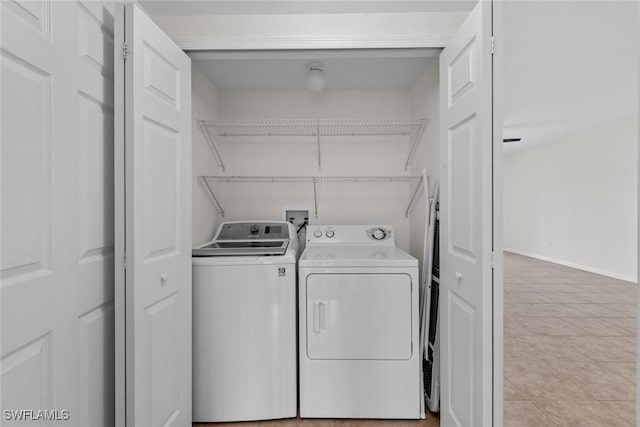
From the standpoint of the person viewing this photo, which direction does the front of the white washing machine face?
facing the viewer

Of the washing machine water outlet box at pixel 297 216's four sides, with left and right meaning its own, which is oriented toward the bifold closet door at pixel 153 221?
front

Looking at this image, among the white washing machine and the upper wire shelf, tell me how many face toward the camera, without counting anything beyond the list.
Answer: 2

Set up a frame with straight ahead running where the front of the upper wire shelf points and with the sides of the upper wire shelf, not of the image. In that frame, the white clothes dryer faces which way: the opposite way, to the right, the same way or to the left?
the same way

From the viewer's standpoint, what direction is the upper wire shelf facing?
toward the camera

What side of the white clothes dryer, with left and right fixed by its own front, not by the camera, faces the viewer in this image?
front

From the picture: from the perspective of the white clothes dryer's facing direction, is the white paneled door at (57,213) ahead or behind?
ahead

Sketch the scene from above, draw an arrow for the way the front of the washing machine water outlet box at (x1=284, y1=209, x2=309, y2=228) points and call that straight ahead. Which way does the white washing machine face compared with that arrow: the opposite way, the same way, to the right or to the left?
the same way

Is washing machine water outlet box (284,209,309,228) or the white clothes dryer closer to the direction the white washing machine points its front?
the white clothes dryer

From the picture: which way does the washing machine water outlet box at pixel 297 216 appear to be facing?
toward the camera

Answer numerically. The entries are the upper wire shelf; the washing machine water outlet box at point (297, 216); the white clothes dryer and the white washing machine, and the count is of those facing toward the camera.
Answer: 4

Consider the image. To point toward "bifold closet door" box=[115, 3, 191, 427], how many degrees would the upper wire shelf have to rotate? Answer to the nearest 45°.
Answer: approximately 45° to its right

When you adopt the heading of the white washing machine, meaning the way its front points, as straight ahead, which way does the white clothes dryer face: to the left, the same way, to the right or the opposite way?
the same way
